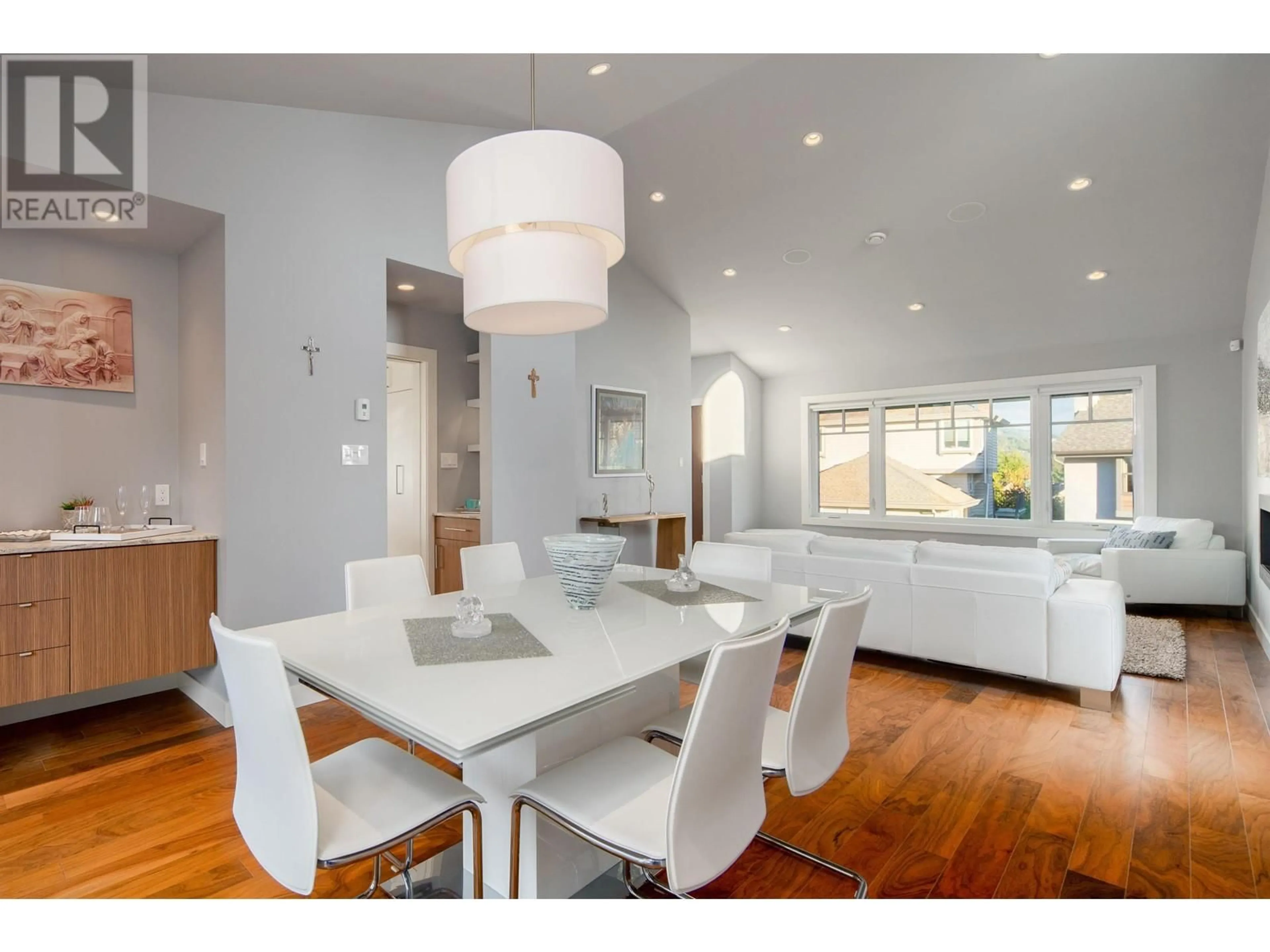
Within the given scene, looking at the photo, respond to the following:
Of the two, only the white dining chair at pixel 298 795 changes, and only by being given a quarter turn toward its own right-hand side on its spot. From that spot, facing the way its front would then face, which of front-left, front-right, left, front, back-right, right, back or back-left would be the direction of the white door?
back-left

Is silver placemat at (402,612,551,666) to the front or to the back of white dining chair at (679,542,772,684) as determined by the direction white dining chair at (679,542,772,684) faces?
to the front

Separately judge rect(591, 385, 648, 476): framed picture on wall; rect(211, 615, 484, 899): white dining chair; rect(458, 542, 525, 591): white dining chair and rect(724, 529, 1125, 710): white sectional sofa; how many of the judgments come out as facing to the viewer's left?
0

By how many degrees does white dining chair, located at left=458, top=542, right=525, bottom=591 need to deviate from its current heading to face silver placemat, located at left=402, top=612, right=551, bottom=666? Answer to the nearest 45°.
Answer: approximately 45° to its right

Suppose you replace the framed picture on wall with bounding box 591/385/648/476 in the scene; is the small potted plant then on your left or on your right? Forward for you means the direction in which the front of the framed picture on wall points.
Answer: on your right

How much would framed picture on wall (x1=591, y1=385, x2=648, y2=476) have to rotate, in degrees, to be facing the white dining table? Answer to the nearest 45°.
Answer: approximately 45° to its right

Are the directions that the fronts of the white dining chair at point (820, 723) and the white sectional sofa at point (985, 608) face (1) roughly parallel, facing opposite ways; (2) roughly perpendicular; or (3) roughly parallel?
roughly perpendicular

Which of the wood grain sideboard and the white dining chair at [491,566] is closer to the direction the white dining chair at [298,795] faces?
the white dining chair

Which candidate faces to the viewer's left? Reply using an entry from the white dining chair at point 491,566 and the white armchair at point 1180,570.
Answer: the white armchair

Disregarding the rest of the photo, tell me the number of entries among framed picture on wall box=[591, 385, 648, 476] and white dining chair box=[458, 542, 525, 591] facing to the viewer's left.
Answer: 0

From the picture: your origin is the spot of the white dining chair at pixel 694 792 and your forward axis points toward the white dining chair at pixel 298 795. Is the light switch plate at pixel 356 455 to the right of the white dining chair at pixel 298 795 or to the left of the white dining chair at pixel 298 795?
right

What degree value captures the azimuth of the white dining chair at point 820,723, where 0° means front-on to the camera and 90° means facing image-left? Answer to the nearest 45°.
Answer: approximately 135°

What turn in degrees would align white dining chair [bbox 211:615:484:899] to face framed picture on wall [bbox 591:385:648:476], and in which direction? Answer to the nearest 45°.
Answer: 0° — it already faces it

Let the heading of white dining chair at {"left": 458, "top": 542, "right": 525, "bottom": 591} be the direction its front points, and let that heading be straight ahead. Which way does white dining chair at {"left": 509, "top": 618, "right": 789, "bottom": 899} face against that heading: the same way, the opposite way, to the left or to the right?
the opposite way

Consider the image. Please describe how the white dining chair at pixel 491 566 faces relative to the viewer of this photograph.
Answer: facing the viewer and to the right of the viewer

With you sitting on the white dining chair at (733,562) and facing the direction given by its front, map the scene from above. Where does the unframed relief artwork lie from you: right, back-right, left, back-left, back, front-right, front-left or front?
front-right

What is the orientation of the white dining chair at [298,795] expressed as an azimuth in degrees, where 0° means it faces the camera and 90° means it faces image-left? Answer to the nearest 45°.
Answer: approximately 225°
